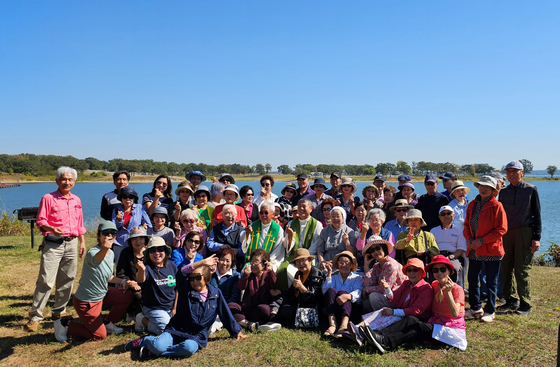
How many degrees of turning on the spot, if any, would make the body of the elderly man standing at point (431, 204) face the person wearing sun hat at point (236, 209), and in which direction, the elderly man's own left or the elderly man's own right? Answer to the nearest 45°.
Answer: approximately 45° to the elderly man's own right

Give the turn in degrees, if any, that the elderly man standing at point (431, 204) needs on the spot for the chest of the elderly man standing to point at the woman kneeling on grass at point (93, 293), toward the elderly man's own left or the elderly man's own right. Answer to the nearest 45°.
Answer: approximately 45° to the elderly man's own right

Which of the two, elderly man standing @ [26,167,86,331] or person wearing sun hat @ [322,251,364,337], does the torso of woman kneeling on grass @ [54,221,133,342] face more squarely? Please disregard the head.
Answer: the person wearing sun hat

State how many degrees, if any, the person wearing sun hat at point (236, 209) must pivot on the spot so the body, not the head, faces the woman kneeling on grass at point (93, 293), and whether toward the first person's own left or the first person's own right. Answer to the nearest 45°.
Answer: approximately 45° to the first person's own right

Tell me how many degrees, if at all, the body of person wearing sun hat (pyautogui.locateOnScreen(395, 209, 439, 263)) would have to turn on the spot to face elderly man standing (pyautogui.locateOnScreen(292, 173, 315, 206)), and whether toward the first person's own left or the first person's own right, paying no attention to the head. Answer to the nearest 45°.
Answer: approximately 135° to the first person's own right

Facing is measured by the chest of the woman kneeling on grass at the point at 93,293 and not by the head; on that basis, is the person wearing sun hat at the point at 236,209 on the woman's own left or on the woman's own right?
on the woman's own left

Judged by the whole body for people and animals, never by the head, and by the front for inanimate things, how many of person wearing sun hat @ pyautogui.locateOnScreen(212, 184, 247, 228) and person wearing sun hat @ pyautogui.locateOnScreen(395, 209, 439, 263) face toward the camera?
2

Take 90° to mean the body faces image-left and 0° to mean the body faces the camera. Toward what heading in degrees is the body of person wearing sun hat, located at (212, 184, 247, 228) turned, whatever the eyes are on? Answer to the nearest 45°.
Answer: approximately 0°

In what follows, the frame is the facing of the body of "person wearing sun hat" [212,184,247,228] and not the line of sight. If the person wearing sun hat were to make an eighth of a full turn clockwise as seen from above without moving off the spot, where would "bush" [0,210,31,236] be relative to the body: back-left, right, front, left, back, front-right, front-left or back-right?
right
